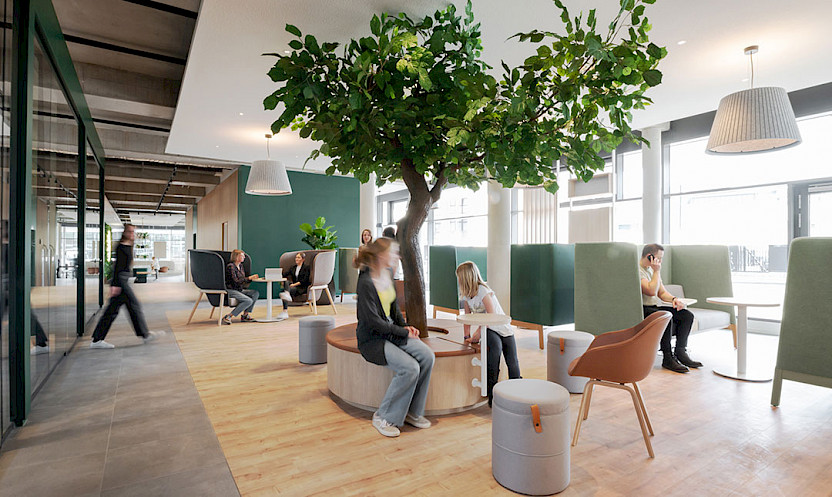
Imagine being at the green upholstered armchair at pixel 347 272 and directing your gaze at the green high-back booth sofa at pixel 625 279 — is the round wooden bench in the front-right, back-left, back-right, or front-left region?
front-right

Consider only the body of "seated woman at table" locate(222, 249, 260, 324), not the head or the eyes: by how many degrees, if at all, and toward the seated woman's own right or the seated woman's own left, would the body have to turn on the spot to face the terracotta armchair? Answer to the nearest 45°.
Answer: approximately 90° to the seated woman's own right

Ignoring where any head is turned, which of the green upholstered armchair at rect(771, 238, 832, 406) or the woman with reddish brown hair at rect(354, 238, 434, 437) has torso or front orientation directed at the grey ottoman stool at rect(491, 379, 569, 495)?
the woman with reddish brown hair

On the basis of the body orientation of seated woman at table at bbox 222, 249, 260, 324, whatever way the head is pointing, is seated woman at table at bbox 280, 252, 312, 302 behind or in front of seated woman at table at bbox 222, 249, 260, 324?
in front

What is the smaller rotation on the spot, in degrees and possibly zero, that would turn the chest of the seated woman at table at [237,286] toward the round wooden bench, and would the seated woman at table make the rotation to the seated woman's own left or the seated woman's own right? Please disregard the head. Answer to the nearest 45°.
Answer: approximately 90° to the seated woman's own right

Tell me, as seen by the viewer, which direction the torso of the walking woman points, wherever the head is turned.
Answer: to the viewer's right

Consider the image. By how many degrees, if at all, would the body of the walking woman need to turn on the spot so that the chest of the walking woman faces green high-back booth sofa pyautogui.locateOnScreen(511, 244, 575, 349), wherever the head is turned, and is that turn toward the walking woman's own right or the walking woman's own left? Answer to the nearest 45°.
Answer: approximately 45° to the walking woman's own right

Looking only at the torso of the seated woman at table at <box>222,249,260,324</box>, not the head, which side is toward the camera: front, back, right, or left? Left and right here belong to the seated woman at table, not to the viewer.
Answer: right

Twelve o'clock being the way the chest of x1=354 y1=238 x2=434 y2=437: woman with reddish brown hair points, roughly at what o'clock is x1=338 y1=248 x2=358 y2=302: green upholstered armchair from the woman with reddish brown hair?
The green upholstered armchair is roughly at 7 o'clock from the woman with reddish brown hair.
